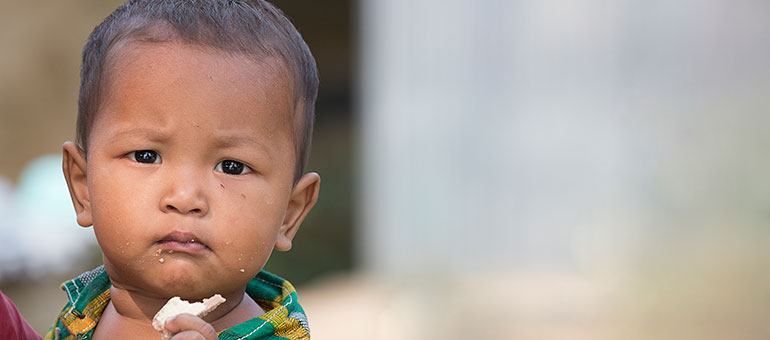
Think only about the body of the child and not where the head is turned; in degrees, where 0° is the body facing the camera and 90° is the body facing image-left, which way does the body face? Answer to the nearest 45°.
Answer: approximately 0°
